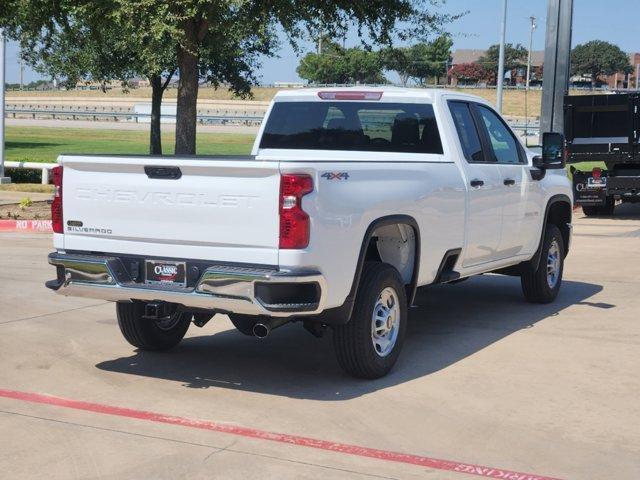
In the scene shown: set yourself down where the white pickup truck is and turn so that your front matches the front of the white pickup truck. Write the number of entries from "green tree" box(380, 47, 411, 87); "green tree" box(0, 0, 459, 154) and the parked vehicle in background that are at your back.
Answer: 0

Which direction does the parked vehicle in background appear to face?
away from the camera

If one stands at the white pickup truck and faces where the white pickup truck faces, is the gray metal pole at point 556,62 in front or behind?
in front

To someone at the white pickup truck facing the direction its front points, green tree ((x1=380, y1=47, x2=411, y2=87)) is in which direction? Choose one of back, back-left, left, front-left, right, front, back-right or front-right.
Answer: front-left

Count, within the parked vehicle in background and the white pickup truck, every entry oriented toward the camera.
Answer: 0

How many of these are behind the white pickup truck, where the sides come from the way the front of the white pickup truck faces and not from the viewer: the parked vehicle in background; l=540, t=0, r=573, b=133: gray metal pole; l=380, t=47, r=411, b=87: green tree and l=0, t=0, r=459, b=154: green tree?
0

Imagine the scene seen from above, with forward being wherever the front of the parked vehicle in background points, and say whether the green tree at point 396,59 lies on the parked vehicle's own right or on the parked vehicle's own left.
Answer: on the parked vehicle's own left

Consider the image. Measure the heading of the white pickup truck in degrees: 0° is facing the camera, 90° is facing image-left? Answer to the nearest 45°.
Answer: approximately 225°

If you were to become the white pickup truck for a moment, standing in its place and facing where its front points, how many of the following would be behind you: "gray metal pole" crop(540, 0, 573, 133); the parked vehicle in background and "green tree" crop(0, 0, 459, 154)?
0

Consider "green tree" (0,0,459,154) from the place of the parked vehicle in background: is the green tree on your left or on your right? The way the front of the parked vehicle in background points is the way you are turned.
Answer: on your left
